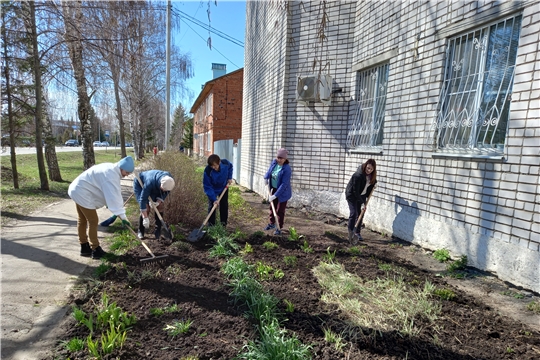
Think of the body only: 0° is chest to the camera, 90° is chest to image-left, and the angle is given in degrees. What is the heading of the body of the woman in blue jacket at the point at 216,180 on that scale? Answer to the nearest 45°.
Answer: approximately 0°

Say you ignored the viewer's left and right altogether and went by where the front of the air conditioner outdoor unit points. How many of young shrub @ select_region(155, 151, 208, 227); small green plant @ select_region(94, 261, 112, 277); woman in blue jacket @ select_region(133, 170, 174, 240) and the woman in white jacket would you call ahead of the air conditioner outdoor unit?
4

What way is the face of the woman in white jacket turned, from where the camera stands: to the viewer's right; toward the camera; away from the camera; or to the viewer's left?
to the viewer's right

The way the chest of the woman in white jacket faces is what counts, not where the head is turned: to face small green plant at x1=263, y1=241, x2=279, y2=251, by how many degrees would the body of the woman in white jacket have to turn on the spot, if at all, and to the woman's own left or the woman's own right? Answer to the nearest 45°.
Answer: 0° — they already face it

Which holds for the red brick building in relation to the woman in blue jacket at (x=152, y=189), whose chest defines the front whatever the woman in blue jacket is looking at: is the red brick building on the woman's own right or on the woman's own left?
on the woman's own left

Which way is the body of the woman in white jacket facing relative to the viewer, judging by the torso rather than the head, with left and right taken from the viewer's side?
facing to the right of the viewer

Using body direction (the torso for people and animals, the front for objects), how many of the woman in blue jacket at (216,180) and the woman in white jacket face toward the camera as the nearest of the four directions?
1

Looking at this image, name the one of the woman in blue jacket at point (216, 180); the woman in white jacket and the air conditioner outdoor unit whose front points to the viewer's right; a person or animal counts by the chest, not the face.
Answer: the woman in white jacket

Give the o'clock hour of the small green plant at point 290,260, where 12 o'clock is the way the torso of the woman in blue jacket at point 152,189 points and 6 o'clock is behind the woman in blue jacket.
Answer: The small green plant is roughly at 12 o'clock from the woman in blue jacket.

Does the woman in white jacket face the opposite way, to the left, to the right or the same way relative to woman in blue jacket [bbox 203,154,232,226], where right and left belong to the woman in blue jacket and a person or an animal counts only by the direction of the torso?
to the left

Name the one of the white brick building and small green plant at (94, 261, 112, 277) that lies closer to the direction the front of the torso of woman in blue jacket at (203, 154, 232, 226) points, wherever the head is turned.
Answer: the small green plant

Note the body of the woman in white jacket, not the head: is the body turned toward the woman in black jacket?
yes
